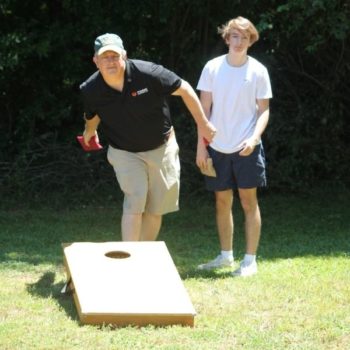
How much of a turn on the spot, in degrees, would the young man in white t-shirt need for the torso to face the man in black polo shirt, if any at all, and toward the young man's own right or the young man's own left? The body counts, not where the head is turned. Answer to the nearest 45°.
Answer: approximately 90° to the young man's own right

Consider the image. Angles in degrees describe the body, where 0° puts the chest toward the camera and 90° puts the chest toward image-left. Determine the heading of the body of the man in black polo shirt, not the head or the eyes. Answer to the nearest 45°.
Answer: approximately 0°

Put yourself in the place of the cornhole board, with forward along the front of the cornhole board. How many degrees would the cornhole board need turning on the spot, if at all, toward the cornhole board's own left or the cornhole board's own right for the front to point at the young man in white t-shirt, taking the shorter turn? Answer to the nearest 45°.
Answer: approximately 135° to the cornhole board's own left

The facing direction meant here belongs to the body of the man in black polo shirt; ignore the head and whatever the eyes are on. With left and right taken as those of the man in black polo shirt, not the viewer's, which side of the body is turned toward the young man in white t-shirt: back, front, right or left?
left

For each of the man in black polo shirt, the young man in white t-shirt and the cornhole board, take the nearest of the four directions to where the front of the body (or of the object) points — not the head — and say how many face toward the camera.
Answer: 3

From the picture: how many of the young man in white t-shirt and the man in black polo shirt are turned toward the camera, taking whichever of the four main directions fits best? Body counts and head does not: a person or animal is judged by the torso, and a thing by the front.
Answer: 2

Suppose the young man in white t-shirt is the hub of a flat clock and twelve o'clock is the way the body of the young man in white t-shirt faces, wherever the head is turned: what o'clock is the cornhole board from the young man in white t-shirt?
The cornhole board is roughly at 1 o'clock from the young man in white t-shirt.
